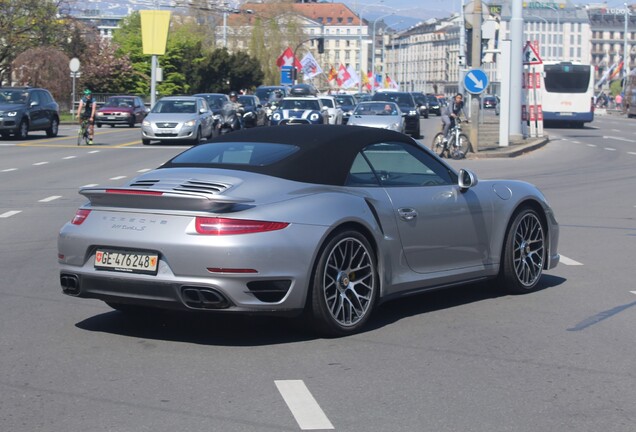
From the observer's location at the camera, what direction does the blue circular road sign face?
facing the viewer

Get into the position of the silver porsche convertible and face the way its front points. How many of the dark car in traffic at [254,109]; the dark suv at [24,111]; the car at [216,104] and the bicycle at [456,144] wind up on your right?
0

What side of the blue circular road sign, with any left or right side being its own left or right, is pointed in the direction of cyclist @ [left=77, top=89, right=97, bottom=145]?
right

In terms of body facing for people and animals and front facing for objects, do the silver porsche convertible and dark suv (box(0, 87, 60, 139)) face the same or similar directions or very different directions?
very different directions

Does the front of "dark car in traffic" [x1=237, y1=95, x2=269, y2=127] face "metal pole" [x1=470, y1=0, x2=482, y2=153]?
no

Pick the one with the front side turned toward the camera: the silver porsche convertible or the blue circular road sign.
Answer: the blue circular road sign

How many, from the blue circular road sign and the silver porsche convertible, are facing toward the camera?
1

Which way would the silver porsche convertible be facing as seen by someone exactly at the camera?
facing away from the viewer and to the right of the viewer

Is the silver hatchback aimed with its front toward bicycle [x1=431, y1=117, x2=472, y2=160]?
no

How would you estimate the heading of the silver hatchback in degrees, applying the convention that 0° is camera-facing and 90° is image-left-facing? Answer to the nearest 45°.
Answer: approximately 45°

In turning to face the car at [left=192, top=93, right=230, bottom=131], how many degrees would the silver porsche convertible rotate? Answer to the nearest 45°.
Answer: approximately 45° to its left

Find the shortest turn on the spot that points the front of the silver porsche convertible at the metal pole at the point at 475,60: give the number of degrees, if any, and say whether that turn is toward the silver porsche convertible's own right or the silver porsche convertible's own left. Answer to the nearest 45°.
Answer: approximately 45° to the silver porsche convertible's own left

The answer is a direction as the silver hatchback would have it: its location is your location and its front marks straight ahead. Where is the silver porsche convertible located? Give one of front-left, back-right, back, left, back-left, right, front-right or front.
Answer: front-left

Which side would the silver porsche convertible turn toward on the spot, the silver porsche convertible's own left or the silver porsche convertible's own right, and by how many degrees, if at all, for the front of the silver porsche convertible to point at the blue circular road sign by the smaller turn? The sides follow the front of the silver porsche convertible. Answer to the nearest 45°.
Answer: approximately 45° to the silver porsche convertible's own left

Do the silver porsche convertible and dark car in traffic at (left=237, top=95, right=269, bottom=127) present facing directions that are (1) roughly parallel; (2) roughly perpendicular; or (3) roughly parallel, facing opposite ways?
roughly parallel, facing opposite ways

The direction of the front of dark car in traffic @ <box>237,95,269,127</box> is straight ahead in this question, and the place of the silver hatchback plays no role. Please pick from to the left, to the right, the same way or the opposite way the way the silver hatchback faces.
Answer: the same way
